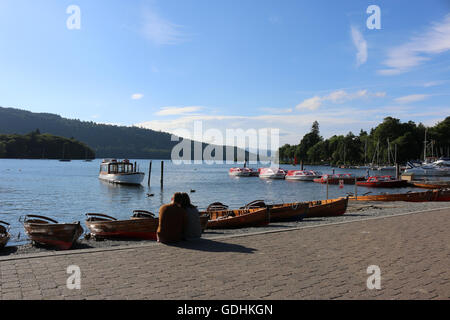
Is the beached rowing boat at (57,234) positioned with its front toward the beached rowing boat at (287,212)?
no

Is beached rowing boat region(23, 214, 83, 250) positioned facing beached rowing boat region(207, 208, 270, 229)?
no

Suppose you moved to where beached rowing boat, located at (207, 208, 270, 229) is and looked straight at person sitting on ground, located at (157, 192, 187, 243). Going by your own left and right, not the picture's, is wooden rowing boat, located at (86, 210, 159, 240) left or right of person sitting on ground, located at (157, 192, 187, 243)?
right

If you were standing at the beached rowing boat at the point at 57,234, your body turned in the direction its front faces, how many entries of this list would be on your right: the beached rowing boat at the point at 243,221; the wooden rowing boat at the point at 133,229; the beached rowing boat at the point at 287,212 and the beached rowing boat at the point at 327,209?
0

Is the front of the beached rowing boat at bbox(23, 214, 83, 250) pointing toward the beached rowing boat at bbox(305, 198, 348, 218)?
no
